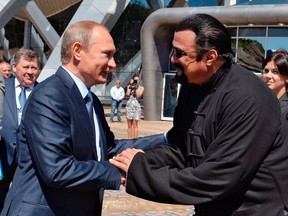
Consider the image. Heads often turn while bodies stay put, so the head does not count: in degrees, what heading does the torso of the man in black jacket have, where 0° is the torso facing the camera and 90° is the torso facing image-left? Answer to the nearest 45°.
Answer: approximately 45°

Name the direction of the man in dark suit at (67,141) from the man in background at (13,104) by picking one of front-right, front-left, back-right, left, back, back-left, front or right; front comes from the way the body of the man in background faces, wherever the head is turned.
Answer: front-right

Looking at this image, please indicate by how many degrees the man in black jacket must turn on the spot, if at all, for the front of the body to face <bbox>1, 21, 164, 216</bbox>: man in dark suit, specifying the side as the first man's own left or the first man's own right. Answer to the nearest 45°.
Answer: approximately 45° to the first man's own right

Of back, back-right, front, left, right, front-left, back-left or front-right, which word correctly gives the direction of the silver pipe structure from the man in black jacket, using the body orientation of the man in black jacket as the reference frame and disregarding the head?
back-right

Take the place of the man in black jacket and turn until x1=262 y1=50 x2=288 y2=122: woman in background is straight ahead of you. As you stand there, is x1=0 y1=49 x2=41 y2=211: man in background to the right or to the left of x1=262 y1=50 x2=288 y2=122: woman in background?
left

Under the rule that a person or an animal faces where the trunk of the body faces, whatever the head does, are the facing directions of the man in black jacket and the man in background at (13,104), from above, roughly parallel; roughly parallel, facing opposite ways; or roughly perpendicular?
roughly perpendicular

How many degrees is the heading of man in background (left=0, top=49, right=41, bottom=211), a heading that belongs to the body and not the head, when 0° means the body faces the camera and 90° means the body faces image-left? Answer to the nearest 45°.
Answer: approximately 315°

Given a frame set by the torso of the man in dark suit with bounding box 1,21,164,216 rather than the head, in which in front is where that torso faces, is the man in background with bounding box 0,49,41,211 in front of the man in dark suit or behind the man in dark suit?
behind

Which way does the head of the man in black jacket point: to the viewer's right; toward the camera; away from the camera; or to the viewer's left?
to the viewer's left

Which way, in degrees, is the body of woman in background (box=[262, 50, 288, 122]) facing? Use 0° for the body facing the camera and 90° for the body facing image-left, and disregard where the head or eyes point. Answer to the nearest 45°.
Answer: approximately 45°
